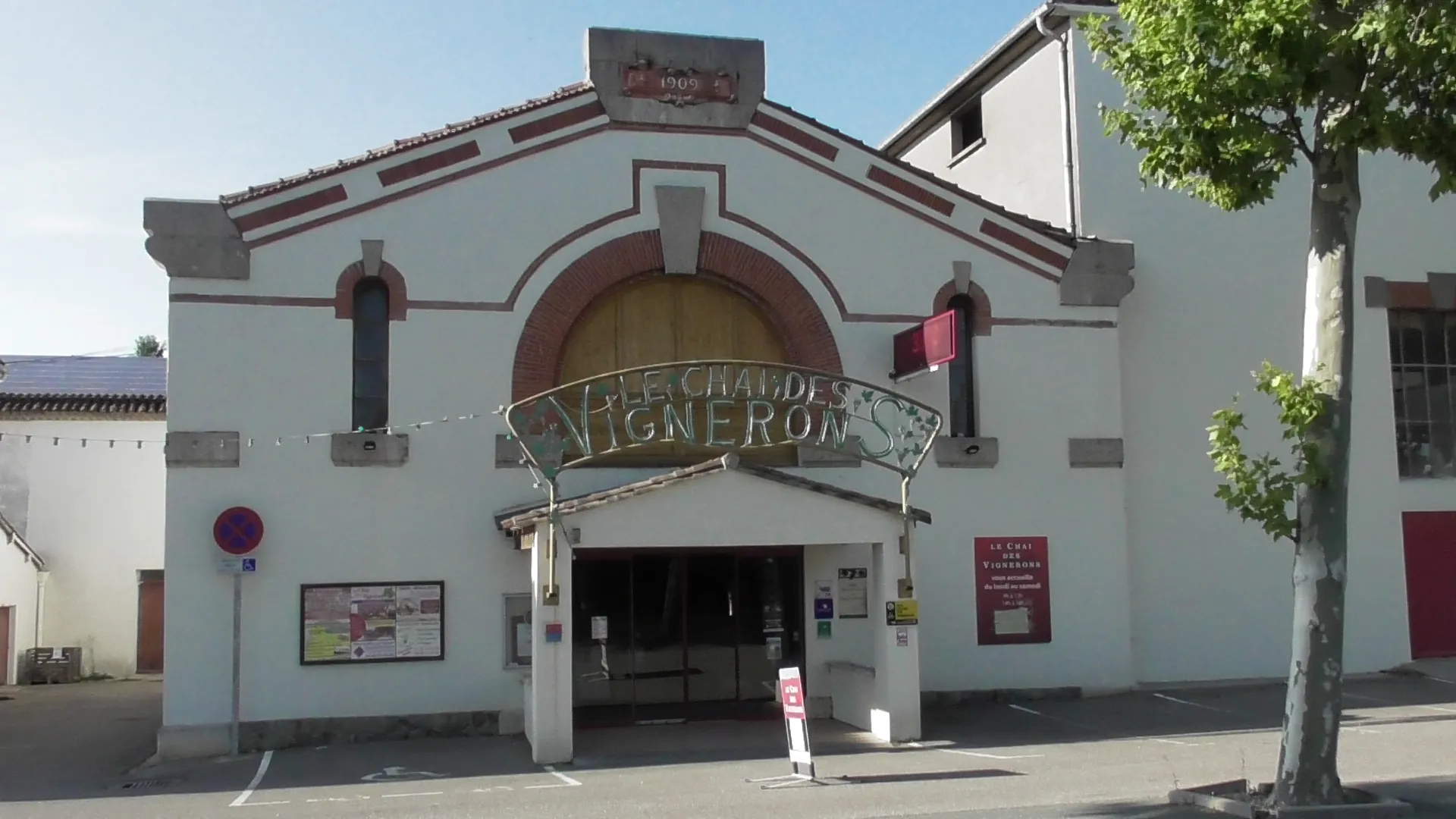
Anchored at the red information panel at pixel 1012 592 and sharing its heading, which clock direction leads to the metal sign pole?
The metal sign pole is roughly at 2 o'clock from the red information panel.

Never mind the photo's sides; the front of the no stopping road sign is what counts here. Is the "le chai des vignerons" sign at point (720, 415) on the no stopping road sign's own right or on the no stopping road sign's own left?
on the no stopping road sign's own left

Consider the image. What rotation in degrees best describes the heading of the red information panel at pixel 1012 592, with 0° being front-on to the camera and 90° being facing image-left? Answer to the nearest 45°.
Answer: approximately 0°

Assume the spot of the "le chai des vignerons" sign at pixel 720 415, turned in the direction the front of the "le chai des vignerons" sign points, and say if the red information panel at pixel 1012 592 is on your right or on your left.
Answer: on your left

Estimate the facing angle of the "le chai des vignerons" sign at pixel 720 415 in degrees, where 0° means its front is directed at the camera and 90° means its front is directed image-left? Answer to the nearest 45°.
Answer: approximately 0°

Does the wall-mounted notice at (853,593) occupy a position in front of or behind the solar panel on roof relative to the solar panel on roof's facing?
in front

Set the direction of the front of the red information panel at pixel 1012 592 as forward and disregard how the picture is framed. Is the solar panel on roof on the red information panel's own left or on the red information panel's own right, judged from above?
on the red information panel's own right
